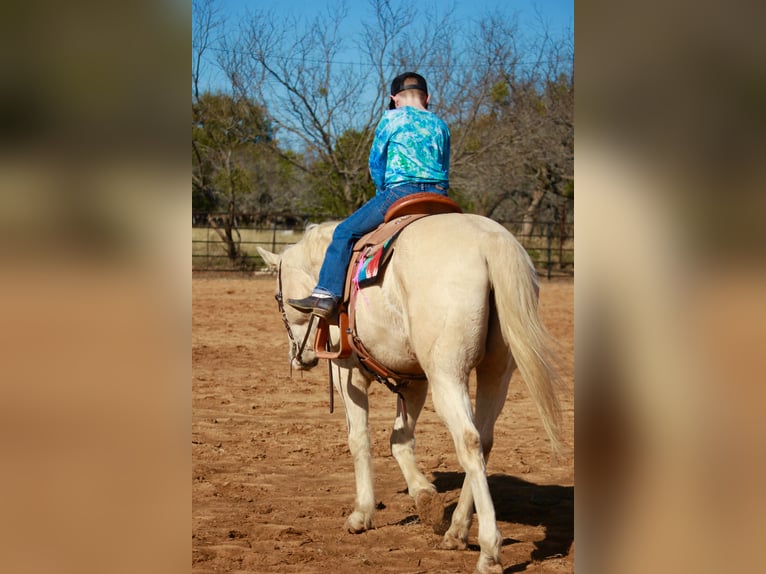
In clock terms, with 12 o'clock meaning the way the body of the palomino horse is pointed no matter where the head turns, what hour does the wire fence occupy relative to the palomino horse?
The wire fence is roughly at 1 o'clock from the palomino horse.

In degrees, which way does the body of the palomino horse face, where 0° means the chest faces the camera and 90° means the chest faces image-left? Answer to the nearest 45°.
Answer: approximately 135°
